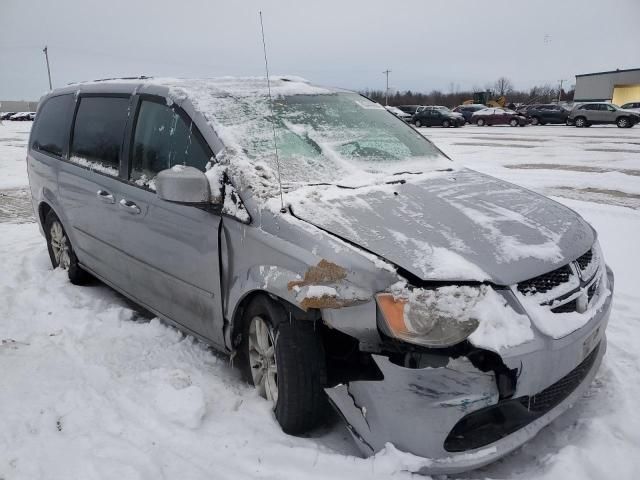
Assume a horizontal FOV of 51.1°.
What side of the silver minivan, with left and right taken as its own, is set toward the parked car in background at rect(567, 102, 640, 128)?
left

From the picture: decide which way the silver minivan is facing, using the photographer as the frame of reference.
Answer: facing the viewer and to the right of the viewer

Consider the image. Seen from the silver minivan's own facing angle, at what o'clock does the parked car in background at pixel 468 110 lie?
The parked car in background is roughly at 8 o'clock from the silver minivan.

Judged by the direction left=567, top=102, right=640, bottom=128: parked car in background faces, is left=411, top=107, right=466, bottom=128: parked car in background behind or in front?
behind

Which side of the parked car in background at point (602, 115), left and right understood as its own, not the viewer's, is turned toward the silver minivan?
right
